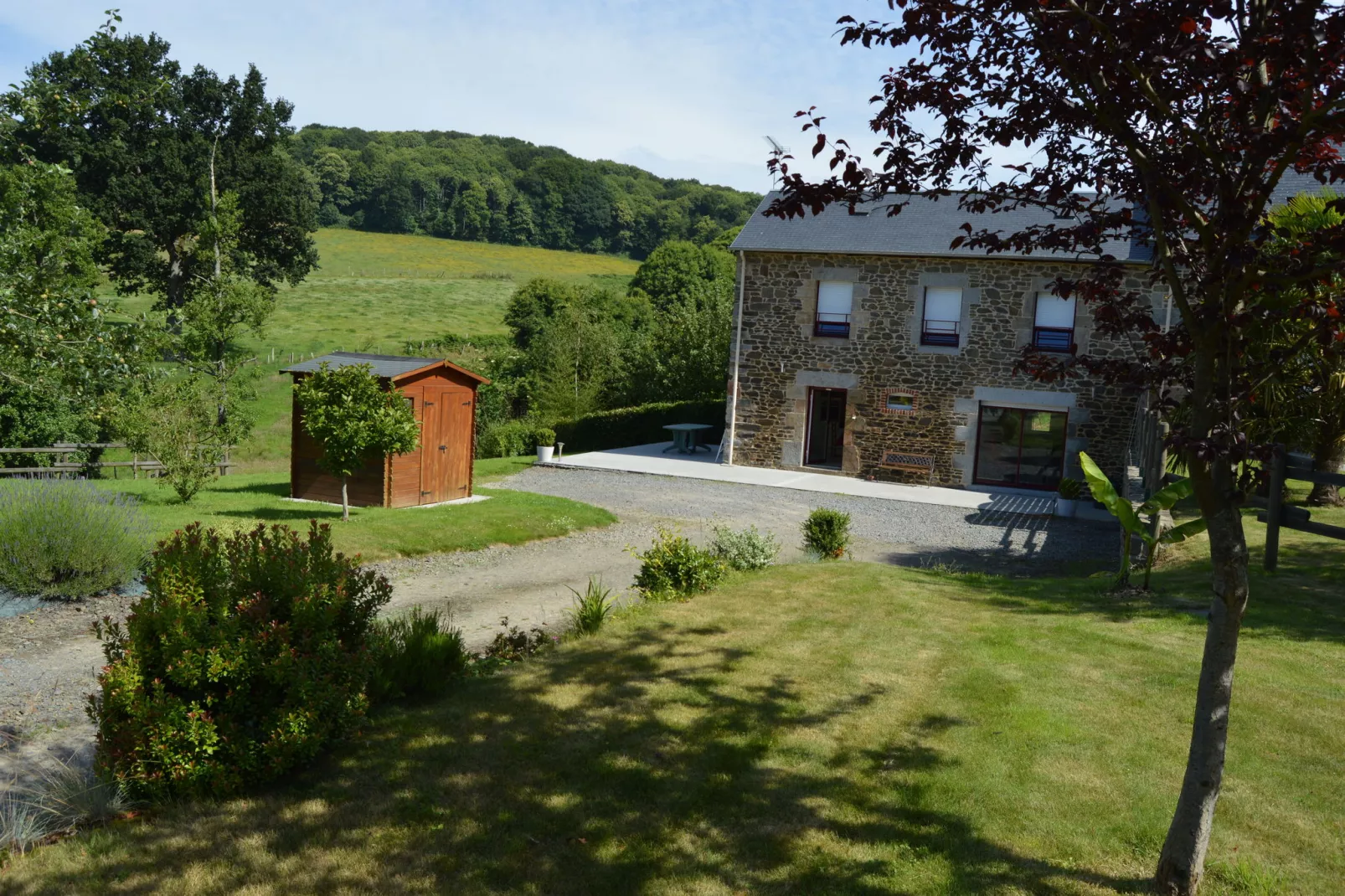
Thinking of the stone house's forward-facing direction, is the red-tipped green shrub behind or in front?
in front

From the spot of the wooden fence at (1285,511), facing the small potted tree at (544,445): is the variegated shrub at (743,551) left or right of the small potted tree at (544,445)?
left

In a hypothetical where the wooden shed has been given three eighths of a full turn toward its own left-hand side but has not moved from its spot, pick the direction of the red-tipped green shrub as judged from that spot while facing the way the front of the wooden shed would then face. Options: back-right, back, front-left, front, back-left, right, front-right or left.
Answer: back

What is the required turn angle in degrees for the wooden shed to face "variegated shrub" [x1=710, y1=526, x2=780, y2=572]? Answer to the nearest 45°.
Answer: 0° — it already faces it

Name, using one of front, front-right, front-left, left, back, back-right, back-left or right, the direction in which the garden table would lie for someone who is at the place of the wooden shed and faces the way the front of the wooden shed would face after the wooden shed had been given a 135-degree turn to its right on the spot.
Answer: back-right

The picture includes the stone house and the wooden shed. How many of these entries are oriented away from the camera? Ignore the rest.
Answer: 0

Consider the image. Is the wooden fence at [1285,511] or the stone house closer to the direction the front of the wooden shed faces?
the wooden fence

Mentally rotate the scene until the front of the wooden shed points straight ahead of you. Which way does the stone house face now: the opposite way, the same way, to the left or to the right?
to the right

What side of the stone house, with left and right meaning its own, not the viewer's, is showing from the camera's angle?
front

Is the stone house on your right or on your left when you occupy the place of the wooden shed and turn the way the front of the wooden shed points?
on your left

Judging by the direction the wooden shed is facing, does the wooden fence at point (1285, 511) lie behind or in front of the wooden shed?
in front

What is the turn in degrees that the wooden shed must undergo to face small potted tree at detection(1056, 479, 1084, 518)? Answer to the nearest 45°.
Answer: approximately 45° to its left

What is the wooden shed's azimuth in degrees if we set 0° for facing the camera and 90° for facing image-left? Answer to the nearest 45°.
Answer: approximately 315°

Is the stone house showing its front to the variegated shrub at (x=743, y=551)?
yes
